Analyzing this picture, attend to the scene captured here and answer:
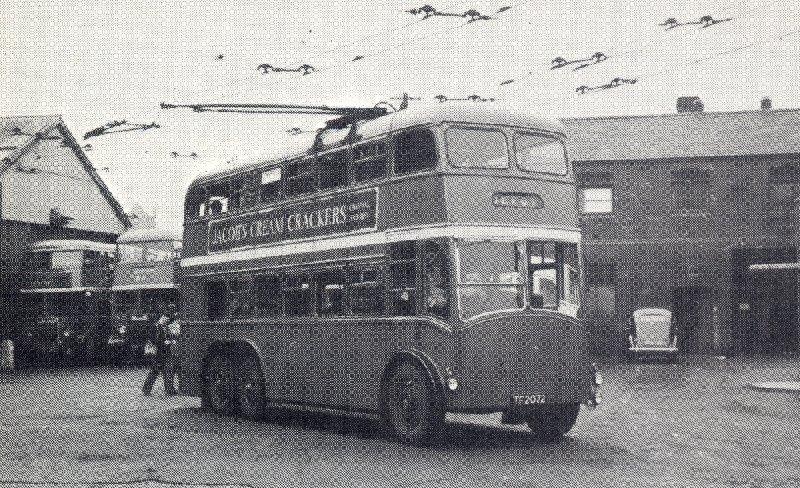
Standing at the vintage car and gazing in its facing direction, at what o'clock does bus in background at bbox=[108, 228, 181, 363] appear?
The bus in background is roughly at 8 o'clock from the vintage car.

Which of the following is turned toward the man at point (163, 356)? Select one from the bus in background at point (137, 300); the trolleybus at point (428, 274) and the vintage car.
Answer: the bus in background

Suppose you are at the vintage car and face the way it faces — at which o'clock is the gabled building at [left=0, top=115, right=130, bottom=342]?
The gabled building is roughly at 9 o'clock from the vintage car.

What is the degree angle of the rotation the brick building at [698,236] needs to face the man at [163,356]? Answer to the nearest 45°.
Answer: approximately 45° to its right

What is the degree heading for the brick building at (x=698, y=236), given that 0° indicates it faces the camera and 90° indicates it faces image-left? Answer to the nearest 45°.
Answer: approximately 0°

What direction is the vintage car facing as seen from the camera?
away from the camera

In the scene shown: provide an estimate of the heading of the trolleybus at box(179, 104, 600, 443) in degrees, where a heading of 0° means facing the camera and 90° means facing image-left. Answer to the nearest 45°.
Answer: approximately 315°

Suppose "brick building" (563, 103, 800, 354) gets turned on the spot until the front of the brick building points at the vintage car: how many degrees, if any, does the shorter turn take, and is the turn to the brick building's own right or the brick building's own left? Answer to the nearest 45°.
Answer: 0° — it already faces it

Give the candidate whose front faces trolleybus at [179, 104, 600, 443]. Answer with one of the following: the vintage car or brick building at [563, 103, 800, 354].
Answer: the brick building

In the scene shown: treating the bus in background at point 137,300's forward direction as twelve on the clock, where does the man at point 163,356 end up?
The man is roughly at 12 o'clock from the bus in background.
